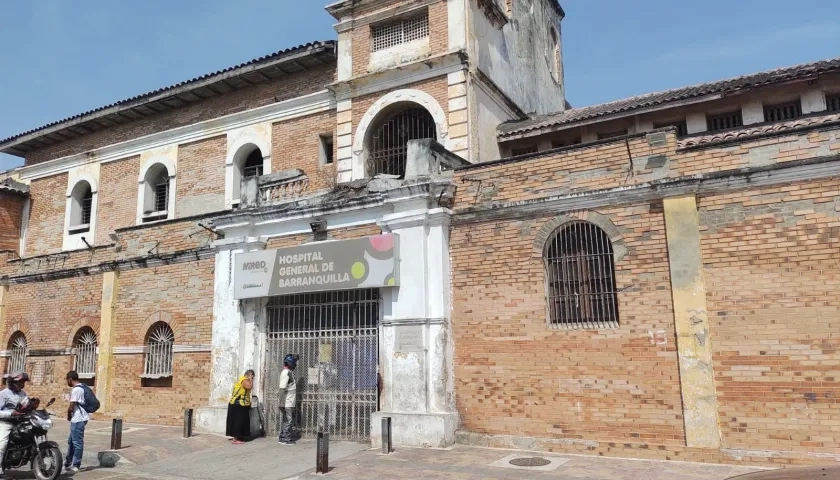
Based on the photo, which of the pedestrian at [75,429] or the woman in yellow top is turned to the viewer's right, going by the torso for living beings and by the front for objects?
the woman in yellow top

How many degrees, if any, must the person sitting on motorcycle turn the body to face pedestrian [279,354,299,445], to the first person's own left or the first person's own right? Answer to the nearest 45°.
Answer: approximately 45° to the first person's own left

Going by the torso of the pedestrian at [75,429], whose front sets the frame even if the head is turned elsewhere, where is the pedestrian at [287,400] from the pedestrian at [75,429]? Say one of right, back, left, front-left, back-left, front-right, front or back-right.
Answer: back

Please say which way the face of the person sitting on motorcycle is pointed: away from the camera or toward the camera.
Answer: toward the camera

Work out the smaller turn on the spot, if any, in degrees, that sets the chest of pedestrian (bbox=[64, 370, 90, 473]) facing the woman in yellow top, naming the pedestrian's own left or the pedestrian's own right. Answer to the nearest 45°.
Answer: approximately 180°

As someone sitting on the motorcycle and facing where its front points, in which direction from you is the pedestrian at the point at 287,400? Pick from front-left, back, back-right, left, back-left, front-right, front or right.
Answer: front-left

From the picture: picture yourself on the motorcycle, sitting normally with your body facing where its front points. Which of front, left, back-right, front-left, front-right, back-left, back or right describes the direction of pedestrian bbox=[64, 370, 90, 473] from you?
left

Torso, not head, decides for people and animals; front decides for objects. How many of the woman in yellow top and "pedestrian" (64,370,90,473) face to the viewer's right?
1

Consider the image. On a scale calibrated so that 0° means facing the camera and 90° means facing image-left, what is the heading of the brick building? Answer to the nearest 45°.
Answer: approximately 45°

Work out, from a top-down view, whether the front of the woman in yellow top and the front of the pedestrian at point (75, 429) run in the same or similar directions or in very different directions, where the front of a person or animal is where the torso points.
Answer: very different directions

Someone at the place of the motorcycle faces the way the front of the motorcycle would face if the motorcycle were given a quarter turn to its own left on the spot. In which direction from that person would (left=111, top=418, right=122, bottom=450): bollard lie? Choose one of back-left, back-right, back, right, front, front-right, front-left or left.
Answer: front

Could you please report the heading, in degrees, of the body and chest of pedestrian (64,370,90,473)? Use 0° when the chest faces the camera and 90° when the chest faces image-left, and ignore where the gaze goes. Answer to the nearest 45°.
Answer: approximately 90°

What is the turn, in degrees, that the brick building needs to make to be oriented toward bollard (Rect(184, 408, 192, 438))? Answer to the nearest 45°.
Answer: approximately 45° to its right
